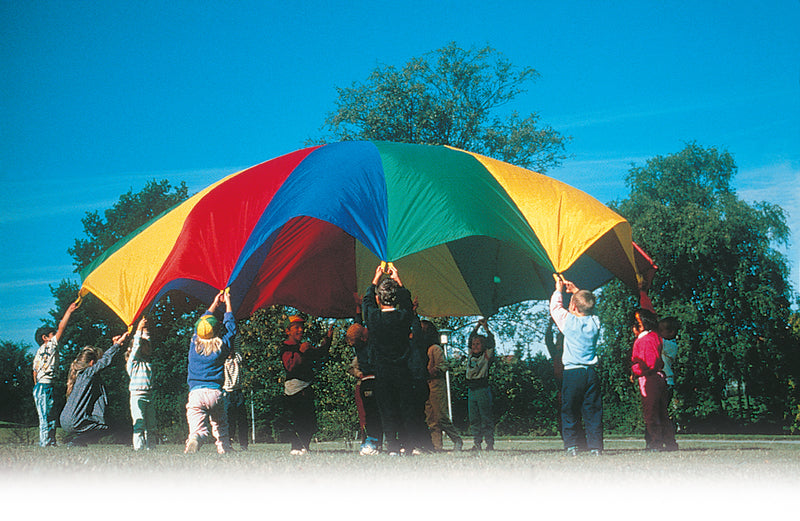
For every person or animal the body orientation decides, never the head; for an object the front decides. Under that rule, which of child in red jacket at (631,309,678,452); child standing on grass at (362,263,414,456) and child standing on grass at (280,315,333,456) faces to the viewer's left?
the child in red jacket

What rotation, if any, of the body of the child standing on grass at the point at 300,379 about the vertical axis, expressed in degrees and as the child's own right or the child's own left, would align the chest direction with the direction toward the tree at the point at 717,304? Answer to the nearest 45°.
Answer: approximately 90° to the child's own left

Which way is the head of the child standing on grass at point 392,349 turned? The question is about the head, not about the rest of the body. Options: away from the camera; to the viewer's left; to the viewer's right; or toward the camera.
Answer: away from the camera

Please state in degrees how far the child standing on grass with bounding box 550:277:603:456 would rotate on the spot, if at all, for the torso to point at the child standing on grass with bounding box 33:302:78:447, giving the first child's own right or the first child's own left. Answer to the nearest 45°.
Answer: approximately 45° to the first child's own left

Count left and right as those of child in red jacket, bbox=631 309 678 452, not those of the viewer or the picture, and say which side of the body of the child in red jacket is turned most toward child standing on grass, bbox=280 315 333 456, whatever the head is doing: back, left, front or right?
front

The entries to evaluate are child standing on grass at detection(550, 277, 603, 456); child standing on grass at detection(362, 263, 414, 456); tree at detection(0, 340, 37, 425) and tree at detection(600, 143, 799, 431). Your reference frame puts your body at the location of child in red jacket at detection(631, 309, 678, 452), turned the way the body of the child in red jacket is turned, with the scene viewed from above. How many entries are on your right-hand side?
1

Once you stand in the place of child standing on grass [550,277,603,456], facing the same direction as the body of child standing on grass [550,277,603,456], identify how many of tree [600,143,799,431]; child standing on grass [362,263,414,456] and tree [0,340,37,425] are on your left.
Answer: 2

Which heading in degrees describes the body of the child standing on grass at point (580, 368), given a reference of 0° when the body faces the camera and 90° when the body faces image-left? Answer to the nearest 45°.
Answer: approximately 135°

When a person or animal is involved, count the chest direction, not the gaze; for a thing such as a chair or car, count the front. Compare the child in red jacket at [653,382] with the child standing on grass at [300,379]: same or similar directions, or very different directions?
very different directions

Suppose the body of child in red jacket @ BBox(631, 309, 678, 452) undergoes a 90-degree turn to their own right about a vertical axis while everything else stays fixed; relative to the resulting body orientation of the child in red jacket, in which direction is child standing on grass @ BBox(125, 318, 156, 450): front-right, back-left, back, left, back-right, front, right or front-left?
left

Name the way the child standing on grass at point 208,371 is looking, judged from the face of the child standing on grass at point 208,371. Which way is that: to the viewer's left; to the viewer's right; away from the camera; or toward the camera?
away from the camera

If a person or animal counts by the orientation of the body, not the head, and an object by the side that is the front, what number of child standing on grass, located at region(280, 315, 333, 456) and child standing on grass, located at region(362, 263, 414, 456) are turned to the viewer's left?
0

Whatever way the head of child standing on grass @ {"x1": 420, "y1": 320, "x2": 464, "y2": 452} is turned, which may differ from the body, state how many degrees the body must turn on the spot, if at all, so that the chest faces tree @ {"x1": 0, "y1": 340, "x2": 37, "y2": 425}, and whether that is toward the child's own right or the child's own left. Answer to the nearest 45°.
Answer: approximately 45° to the child's own right

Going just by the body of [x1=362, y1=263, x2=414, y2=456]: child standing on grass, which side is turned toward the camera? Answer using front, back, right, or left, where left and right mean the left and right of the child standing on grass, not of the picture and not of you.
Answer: back

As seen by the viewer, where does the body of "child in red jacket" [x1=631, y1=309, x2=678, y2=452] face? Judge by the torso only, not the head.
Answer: to the viewer's left

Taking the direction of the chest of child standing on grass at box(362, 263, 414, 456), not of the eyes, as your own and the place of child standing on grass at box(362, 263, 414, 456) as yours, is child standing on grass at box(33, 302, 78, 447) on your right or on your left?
on your left

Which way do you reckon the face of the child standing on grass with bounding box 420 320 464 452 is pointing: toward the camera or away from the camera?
away from the camera
